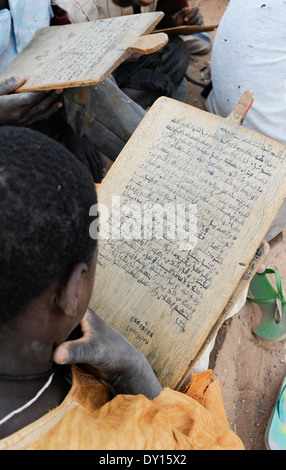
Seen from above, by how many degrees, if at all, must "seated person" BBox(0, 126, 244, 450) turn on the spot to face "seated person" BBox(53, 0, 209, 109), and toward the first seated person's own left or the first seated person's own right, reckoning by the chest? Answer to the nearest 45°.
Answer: approximately 45° to the first seated person's own left

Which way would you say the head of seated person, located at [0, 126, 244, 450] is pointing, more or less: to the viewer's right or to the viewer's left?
to the viewer's right

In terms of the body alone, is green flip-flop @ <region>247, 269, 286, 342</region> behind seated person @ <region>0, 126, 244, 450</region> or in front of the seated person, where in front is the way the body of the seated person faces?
in front

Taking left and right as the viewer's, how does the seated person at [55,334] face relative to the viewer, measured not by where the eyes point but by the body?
facing away from the viewer and to the right of the viewer
